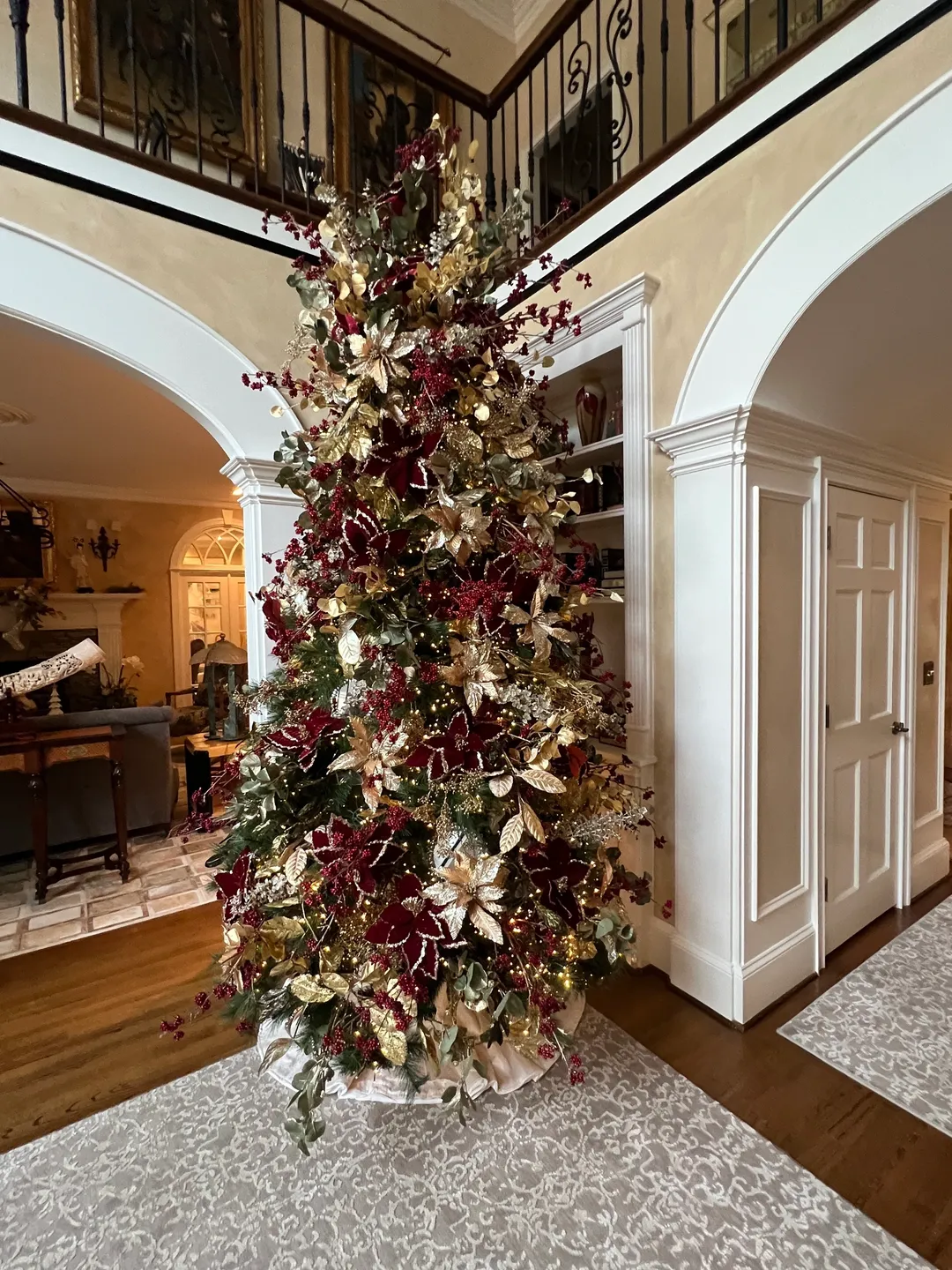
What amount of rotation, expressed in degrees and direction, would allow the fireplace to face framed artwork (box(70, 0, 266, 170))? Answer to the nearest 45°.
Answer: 0° — it already faces it

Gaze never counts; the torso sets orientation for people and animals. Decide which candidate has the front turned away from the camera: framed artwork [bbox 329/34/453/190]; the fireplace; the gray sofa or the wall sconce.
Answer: the gray sofa

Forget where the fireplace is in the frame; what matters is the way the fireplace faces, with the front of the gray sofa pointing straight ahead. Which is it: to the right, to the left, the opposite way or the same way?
the opposite way

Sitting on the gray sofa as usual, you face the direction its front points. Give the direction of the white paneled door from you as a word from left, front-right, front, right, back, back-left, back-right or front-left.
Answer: back-right

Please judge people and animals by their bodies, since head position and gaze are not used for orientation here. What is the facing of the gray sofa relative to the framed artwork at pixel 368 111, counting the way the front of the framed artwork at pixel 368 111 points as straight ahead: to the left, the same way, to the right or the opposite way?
the opposite way

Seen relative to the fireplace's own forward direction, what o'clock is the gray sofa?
The gray sofa is roughly at 12 o'clock from the fireplace.

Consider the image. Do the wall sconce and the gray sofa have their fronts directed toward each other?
yes

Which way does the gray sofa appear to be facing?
away from the camera

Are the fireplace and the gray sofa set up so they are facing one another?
yes

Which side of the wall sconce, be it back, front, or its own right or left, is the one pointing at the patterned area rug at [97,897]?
front
